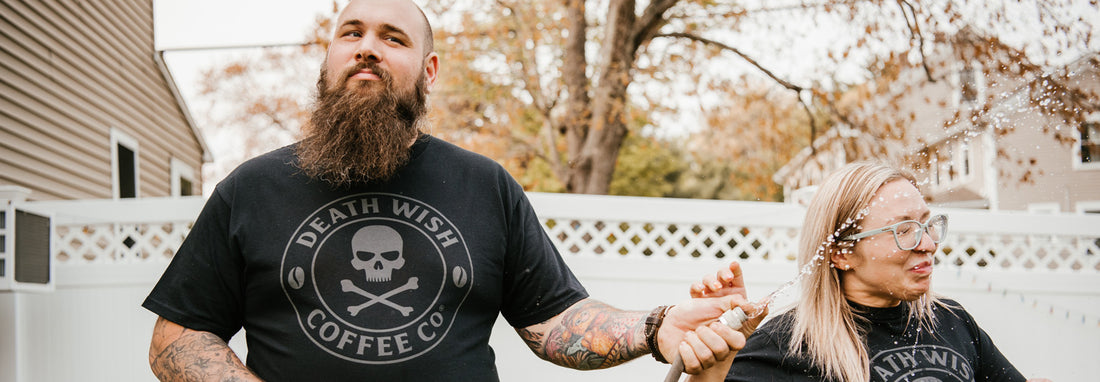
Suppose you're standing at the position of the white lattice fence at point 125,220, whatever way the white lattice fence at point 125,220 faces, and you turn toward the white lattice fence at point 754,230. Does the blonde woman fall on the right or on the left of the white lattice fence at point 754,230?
right

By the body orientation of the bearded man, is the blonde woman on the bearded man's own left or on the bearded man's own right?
on the bearded man's own left

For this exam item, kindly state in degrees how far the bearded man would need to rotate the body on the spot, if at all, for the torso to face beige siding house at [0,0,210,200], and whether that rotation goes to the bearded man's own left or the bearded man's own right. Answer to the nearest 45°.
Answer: approximately 135° to the bearded man's own right

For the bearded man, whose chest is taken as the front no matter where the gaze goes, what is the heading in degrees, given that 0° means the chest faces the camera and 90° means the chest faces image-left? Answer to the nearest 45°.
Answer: approximately 0°

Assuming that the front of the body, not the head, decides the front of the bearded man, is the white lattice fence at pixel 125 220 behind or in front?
behind

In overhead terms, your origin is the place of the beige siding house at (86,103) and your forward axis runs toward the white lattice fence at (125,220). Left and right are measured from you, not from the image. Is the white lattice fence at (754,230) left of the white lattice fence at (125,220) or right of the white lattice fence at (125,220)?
left

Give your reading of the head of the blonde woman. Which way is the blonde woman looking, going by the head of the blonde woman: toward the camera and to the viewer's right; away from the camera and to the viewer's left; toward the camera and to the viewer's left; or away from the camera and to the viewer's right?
toward the camera and to the viewer's right

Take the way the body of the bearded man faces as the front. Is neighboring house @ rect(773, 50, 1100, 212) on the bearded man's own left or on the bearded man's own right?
on the bearded man's own left
